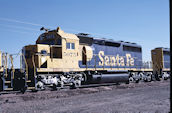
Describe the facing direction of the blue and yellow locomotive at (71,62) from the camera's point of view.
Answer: facing the viewer and to the left of the viewer
